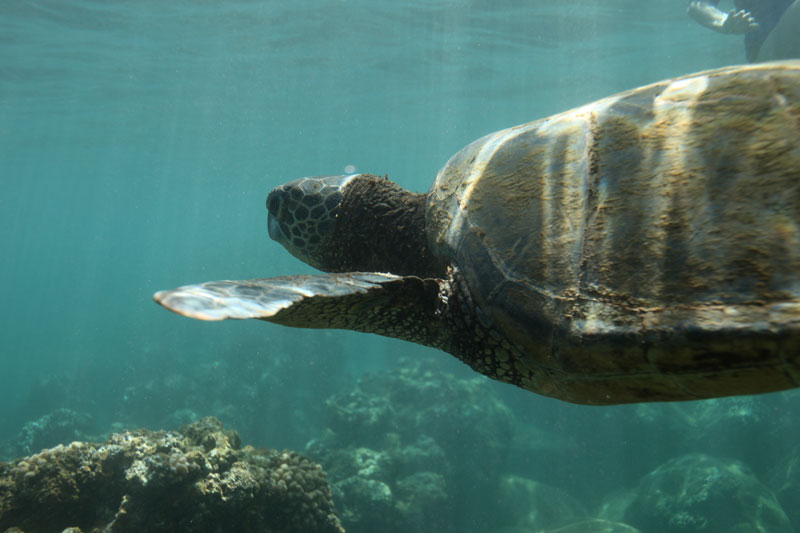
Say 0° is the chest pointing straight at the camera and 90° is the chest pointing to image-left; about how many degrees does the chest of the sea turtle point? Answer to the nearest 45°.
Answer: approximately 135°

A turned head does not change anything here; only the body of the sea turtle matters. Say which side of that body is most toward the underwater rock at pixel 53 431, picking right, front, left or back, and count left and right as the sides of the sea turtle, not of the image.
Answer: front
